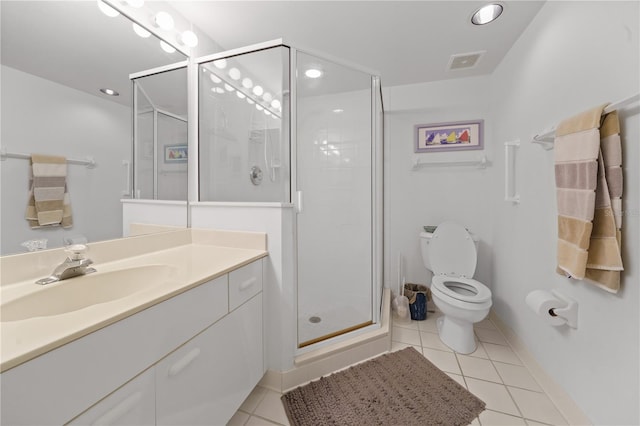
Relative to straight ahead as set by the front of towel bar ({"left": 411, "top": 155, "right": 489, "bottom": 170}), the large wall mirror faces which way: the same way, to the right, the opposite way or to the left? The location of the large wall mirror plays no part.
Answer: to the left

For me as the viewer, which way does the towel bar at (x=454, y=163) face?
facing the viewer

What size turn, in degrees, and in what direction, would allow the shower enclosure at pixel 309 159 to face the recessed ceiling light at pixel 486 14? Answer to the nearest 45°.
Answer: approximately 45° to its left

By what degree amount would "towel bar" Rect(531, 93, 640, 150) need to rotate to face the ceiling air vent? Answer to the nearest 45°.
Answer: approximately 90° to its right

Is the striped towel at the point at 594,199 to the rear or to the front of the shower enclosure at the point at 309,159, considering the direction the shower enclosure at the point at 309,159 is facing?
to the front

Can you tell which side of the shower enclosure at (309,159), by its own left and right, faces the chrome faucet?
right

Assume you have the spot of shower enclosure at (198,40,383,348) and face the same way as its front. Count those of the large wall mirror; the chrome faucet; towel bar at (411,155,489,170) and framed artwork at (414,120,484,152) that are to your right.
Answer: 2

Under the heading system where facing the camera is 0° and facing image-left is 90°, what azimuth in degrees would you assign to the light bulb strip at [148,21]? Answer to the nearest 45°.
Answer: approximately 315°

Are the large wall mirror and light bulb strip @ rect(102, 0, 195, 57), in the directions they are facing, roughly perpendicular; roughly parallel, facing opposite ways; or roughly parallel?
roughly parallel

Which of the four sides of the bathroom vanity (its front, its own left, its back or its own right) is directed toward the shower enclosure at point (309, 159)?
left
